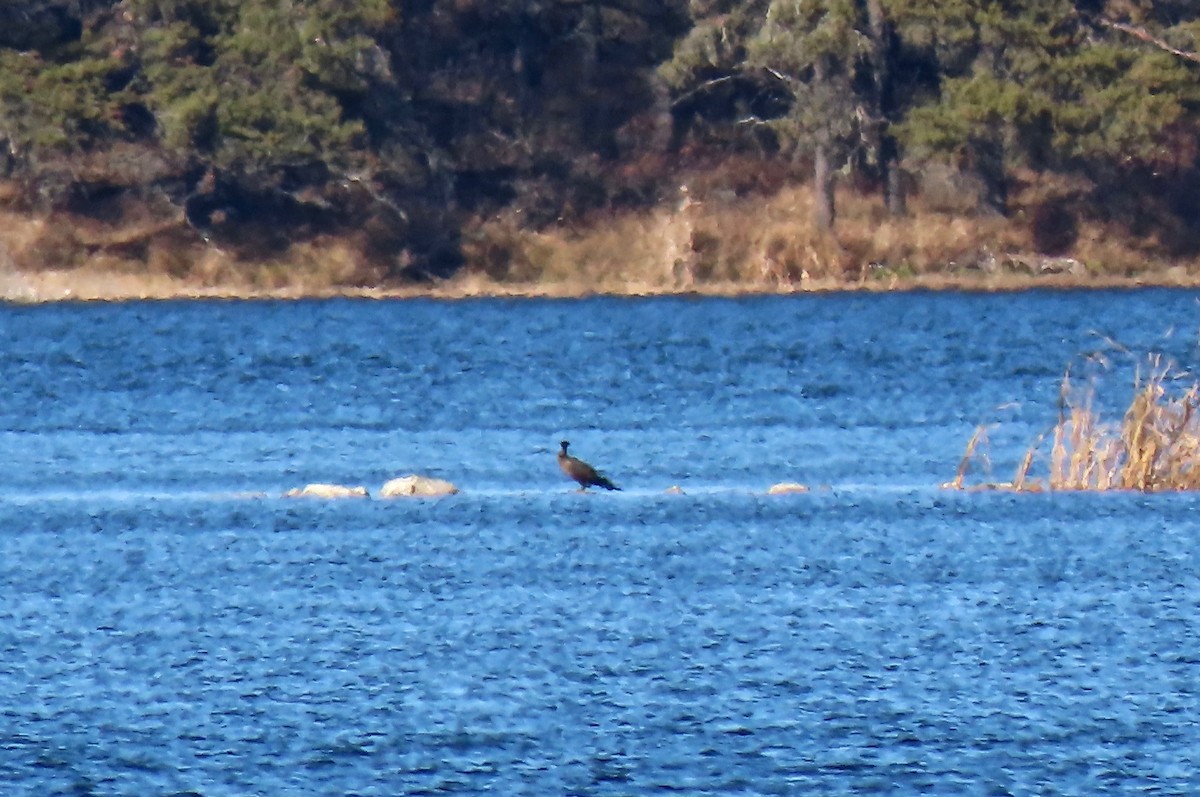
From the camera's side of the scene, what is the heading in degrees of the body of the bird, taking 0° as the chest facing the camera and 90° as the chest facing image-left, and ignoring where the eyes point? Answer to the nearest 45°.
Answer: approximately 90°

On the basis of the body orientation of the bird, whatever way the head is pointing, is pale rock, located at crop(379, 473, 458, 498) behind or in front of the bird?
in front

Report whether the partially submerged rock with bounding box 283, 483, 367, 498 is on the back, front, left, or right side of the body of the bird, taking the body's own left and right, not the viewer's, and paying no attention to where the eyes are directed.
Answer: front
